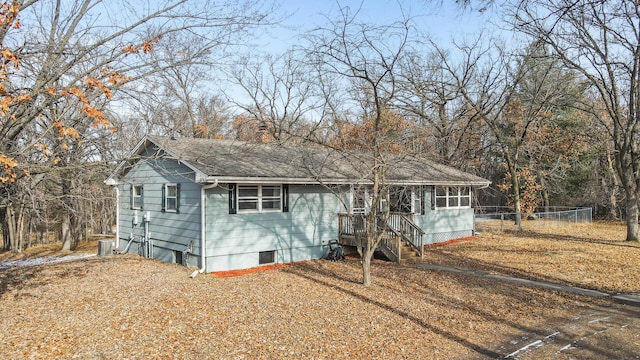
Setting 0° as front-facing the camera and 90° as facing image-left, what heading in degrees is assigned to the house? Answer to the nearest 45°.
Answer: approximately 315°
